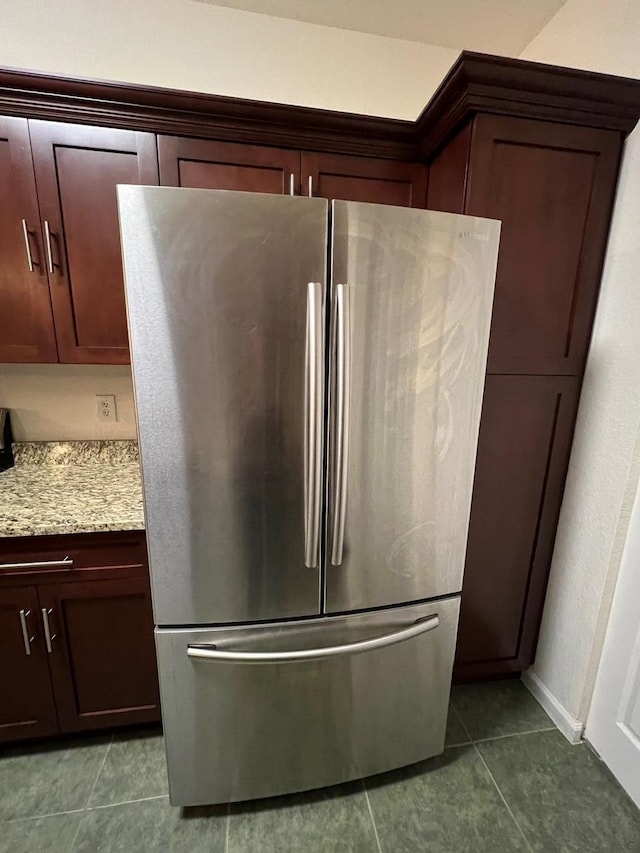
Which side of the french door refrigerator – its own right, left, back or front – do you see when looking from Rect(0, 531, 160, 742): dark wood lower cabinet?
right

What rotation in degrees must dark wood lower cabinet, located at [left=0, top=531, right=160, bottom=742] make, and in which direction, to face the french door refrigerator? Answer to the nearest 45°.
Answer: approximately 45° to its left

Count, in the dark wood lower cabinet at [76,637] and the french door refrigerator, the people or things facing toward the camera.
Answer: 2

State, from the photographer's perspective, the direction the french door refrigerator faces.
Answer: facing the viewer
